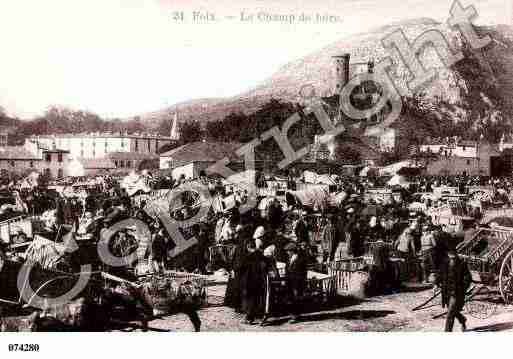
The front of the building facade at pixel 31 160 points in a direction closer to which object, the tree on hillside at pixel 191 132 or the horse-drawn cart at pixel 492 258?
the horse-drawn cart

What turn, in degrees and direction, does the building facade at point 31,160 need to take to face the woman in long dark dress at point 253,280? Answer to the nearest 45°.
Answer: approximately 45° to its left

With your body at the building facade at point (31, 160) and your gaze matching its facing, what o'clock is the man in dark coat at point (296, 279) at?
The man in dark coat is roughly at 12 o'clock from the building facade.

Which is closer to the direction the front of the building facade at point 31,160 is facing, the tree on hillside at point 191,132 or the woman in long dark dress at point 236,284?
the woman in long dark dress

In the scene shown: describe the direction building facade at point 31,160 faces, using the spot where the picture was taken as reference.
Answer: facing the viewer

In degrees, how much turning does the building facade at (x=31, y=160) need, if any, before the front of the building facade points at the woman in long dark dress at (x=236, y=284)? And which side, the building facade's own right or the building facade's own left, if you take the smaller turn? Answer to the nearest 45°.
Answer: approximately 45° to the building facade's own left

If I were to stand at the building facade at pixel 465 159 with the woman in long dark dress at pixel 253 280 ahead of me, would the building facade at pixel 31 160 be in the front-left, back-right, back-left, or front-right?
front-right

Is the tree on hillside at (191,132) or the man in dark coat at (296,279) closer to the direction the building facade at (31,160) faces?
the man in dark coat

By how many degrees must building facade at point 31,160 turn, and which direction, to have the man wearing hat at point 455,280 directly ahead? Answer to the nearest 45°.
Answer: approximately 45° to its left

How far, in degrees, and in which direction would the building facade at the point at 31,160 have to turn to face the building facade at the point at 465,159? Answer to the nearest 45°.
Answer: approximately 90° to its left

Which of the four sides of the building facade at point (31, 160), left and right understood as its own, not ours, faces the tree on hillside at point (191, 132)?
left
